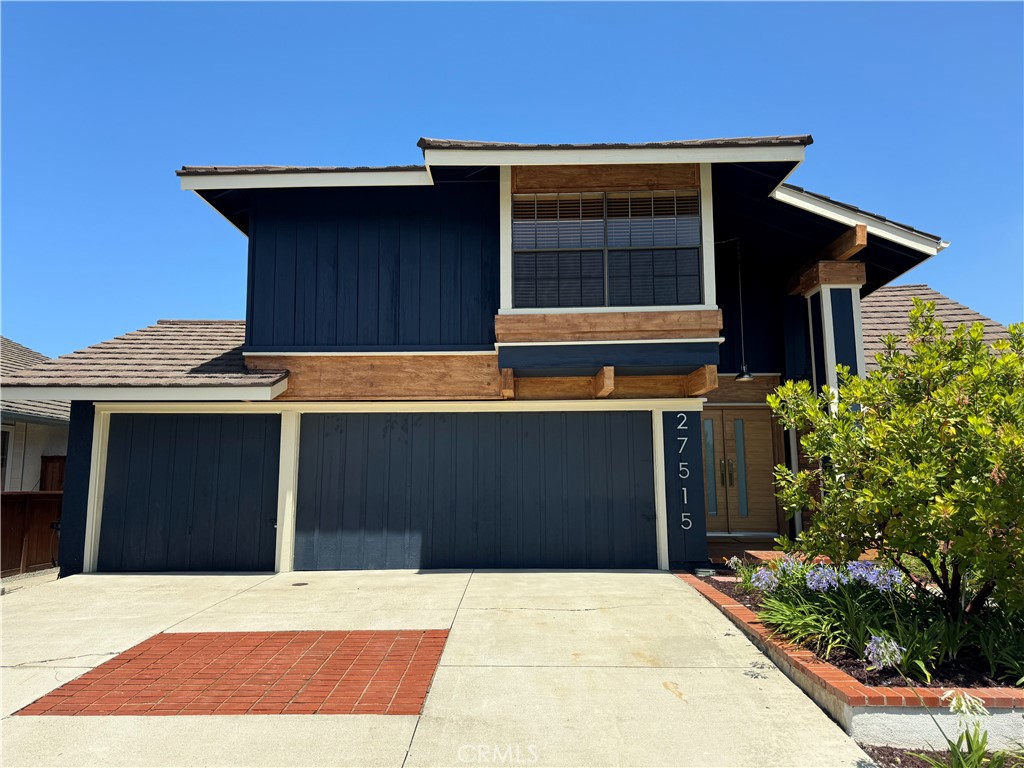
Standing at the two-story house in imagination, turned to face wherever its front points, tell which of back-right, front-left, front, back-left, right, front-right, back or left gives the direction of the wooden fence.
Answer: right

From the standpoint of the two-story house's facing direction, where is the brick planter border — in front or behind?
in front

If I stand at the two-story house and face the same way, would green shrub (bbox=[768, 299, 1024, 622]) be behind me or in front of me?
in front

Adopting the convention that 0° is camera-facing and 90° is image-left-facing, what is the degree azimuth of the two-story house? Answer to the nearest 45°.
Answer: approximately 0°
